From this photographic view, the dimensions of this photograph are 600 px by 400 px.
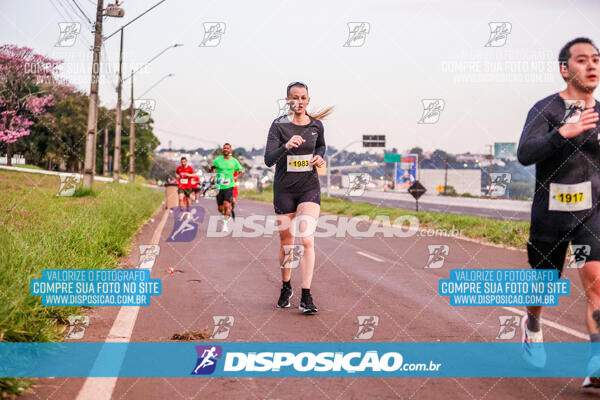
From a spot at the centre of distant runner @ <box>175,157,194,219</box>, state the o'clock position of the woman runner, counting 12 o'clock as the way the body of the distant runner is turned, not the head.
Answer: The woman runner is roughly at 12 o'clock from the distant runner.

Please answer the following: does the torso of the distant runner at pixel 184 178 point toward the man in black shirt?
yes

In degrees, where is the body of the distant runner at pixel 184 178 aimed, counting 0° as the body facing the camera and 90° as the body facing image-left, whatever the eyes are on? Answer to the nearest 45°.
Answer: approximately 0°

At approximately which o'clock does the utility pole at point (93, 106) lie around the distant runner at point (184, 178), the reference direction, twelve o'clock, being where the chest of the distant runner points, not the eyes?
The utility pole is roughly at 4 o'clock from the distant runner.

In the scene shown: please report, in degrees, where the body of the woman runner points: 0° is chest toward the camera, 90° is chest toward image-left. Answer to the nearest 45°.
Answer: approximately 0°

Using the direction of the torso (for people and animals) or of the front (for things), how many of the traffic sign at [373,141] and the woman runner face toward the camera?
2
